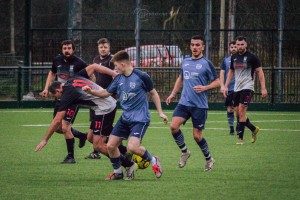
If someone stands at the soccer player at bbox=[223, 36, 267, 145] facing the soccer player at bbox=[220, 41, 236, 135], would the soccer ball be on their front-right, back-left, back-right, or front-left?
back-left

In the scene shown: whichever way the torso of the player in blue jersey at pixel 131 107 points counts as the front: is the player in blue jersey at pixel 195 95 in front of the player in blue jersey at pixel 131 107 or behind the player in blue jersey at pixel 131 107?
behind

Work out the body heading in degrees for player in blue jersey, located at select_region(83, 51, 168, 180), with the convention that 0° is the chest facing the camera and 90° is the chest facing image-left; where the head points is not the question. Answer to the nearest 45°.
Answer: approximately 45°

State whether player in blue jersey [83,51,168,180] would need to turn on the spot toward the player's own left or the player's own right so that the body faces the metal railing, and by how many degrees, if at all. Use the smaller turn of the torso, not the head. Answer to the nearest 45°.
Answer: approximately 135° to the player's own right

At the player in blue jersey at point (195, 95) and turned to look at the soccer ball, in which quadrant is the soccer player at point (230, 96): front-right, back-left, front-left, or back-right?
back-right

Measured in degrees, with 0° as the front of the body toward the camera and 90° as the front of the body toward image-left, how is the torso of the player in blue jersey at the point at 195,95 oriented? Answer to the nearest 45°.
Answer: approximately 45°

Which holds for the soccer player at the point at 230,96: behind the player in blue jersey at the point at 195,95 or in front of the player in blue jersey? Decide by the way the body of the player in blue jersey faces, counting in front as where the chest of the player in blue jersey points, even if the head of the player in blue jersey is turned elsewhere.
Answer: behind
